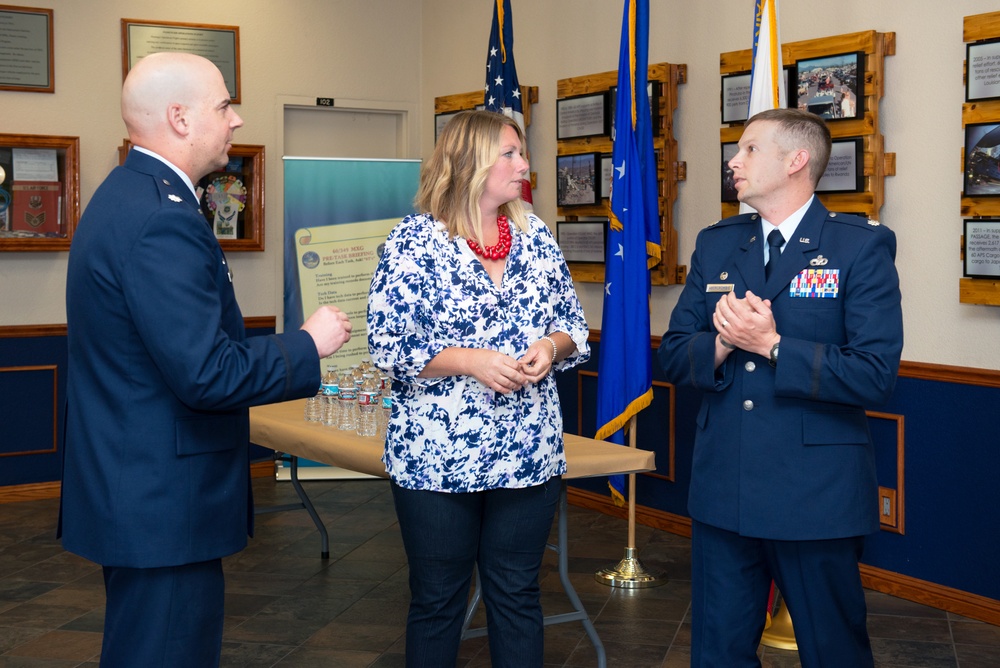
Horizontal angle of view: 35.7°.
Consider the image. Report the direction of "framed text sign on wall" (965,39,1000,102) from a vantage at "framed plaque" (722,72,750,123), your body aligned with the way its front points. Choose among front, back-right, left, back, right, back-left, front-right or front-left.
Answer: left

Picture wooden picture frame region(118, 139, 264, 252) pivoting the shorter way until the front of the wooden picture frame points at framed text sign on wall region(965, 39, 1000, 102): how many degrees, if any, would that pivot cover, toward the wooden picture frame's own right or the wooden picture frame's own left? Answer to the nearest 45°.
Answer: approximately 45° to the wooden picture frame's own left

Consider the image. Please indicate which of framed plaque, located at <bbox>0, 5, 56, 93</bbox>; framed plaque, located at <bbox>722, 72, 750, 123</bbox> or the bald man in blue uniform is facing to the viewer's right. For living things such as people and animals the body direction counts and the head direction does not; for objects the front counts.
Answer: the bald man in blue uniform

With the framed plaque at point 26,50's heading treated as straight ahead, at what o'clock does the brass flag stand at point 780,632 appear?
The brass flag stand is roughly at 11 o'clock from the framed plaque.

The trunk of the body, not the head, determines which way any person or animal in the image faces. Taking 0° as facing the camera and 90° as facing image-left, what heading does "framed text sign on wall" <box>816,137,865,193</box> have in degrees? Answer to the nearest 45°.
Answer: approximately 45°

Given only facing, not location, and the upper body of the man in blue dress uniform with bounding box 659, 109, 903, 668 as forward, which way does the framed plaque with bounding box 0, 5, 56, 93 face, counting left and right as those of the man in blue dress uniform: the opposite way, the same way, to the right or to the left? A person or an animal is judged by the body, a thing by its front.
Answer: to the left

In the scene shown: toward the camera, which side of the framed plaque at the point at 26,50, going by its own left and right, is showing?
front

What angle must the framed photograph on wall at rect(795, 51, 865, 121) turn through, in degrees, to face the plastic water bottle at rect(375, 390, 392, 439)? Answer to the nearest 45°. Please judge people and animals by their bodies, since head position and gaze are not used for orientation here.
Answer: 0° — it already faces it

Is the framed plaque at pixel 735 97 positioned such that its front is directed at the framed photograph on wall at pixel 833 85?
no

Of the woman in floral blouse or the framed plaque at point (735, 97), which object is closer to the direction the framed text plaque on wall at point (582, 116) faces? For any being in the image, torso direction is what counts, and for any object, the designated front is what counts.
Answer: the woman in floral blouse

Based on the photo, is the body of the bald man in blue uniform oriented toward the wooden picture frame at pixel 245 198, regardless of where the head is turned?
no

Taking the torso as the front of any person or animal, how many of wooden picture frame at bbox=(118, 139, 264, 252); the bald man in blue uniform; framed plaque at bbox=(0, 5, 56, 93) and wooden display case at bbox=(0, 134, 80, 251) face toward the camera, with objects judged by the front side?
3

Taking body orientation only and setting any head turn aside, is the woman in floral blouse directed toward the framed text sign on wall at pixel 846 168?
no

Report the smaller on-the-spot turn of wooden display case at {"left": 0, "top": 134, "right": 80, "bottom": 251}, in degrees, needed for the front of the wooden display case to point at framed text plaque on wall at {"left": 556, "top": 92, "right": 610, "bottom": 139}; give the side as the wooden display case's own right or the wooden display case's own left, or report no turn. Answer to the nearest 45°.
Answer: approximately 45° to the wooden display case's own left

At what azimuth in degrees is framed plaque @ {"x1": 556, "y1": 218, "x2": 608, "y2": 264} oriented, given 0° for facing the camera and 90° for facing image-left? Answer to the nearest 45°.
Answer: approximately 45°

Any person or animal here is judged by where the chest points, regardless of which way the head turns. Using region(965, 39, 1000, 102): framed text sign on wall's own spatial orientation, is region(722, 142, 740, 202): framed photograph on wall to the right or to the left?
on its right

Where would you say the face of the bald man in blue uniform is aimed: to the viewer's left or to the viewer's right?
to the viewer's right

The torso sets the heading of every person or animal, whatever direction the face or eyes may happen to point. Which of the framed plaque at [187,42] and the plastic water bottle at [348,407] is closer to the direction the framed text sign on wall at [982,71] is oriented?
the plastic water bottle
